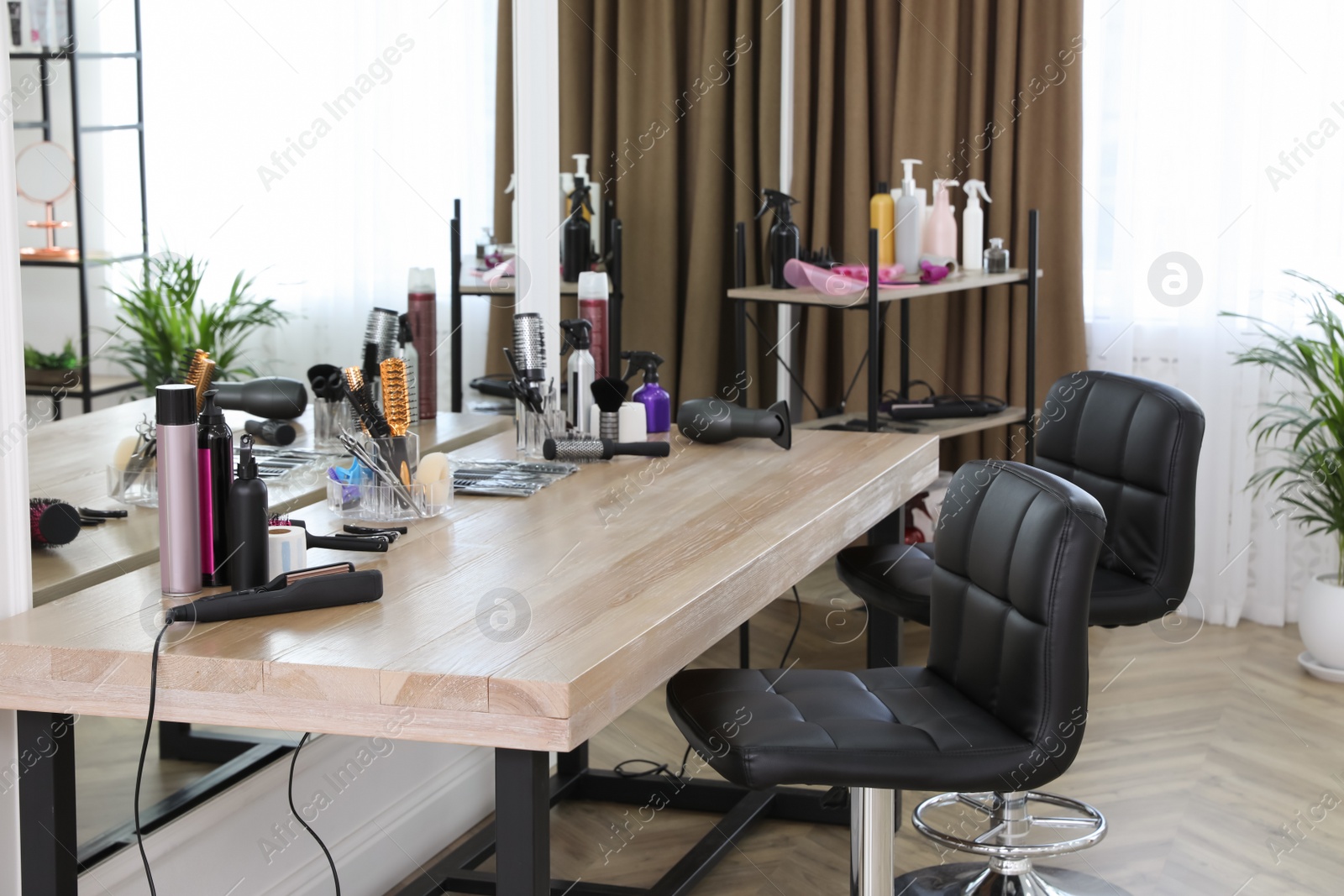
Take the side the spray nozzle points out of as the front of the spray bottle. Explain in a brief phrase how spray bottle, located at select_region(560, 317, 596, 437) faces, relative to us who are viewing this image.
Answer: facing to the left of the viewer

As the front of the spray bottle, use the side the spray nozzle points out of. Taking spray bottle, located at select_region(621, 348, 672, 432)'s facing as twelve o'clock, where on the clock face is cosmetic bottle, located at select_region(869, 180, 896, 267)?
The cosmetic bottle is roughly at 4 o'clock from the spray bottle.

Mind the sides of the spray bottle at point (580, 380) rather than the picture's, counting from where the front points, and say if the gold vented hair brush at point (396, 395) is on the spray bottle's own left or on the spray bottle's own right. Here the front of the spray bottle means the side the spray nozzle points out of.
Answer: on the spray bottle's own left

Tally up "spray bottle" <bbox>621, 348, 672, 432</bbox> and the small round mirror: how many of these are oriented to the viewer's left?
1

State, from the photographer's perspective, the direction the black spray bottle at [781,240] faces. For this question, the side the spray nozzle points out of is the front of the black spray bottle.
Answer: facing to the left of the viewer

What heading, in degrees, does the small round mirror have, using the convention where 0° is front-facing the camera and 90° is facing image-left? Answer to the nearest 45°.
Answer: approximately 0°

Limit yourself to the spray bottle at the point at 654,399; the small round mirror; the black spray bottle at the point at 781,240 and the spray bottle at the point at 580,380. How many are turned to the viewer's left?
3

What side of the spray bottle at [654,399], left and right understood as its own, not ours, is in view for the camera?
left

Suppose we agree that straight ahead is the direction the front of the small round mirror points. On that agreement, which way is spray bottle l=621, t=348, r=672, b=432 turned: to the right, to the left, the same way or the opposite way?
to the right
